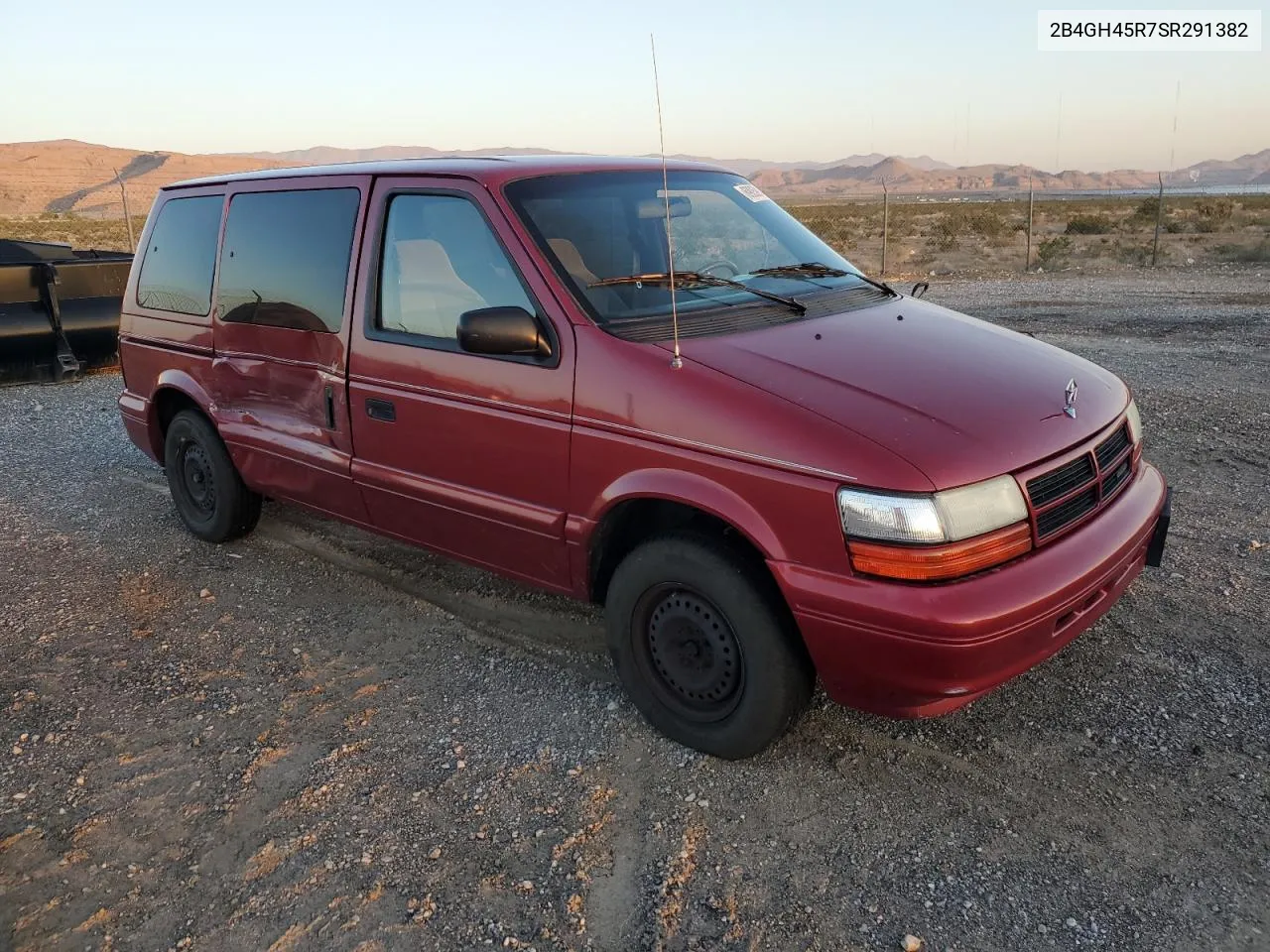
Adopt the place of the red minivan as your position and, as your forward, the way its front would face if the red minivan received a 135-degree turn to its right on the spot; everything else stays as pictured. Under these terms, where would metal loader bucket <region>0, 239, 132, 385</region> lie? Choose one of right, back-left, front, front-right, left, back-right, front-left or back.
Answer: front-right

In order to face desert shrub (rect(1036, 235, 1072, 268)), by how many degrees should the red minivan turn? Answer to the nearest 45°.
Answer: approximately 90° to its left

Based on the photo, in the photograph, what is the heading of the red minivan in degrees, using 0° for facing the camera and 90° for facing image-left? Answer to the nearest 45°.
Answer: approximately 315°

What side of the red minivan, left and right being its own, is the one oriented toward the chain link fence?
left

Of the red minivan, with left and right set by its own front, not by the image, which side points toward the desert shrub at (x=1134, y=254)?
left
